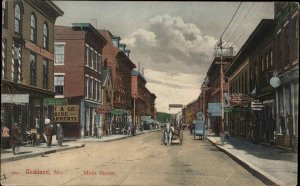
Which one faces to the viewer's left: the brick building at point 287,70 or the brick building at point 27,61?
the brick building at point 287,70

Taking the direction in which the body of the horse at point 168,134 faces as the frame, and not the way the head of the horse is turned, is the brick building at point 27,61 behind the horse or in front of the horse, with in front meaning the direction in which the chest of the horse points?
in front

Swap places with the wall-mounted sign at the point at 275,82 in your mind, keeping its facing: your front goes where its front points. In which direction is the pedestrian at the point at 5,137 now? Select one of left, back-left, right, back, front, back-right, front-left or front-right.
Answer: right

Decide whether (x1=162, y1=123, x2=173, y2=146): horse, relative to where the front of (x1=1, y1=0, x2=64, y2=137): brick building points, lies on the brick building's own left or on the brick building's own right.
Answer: on the brick building's own left

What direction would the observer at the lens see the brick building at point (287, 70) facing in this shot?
facing to the left of the viewer

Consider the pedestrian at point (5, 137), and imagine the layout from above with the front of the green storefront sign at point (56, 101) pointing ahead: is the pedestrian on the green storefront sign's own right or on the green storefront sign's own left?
on the green storefront sign's own right

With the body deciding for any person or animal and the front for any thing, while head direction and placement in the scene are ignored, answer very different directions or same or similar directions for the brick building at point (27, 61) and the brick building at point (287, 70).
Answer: very different directions

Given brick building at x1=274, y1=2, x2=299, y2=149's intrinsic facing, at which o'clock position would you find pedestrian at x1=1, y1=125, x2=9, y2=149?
The pedestrian is roughly at 12 o'clock from the brick building.
